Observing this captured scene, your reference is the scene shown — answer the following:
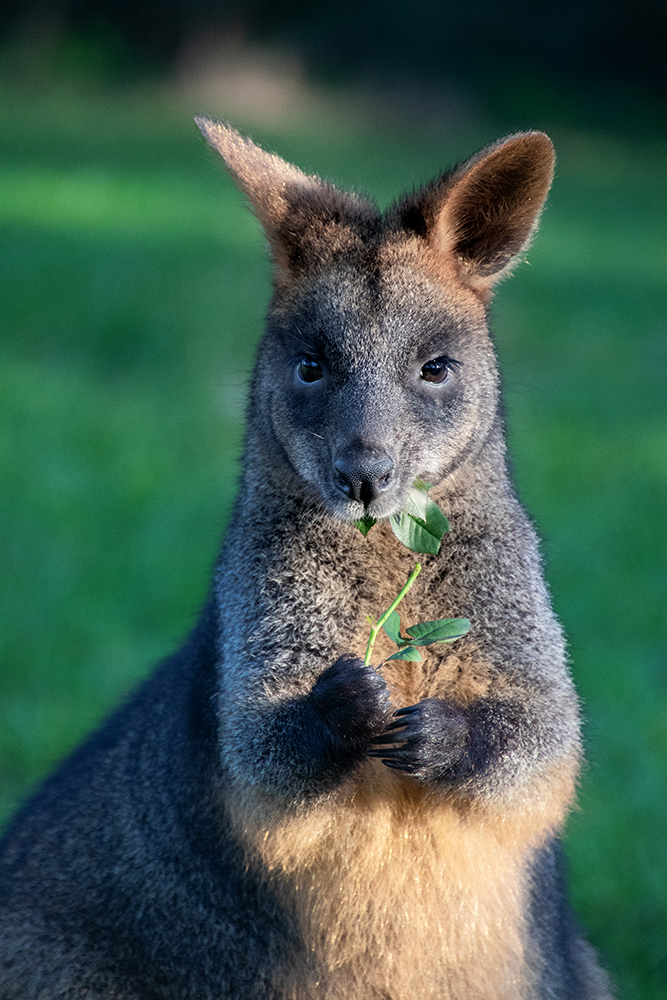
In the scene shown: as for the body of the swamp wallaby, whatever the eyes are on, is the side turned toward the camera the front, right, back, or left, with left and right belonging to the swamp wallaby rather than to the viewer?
front
